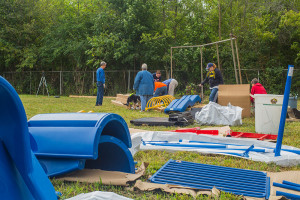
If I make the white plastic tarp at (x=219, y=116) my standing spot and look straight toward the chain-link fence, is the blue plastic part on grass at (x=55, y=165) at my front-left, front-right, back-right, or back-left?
back-left

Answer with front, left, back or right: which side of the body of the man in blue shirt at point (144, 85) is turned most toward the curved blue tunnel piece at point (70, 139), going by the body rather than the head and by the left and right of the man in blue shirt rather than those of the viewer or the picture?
back

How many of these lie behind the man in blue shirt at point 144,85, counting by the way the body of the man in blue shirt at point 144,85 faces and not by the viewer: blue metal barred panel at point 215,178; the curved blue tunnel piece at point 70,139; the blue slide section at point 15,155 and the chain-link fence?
3

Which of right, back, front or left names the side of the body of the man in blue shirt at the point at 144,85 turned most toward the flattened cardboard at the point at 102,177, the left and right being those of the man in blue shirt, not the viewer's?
back

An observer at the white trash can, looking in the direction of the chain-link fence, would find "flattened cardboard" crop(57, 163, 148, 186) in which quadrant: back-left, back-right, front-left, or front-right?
back-left

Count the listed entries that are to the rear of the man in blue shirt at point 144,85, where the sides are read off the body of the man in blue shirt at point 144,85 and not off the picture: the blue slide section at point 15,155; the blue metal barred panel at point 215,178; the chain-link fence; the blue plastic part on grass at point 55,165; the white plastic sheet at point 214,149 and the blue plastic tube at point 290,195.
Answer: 5

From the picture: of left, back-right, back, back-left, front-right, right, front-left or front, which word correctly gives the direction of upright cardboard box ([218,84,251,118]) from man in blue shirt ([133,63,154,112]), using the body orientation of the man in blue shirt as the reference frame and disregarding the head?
back-right

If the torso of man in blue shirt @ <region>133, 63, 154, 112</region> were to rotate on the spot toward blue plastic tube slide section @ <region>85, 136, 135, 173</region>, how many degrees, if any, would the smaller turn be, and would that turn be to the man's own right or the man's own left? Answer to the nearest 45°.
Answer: approximately 180°

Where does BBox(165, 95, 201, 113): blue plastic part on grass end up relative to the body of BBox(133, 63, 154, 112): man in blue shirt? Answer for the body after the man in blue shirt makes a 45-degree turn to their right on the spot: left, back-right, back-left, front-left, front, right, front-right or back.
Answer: right

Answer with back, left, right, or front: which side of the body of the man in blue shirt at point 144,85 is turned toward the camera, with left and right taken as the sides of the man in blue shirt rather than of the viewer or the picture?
back

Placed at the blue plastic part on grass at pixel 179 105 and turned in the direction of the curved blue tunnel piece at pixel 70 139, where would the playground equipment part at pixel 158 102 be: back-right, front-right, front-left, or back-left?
back-right

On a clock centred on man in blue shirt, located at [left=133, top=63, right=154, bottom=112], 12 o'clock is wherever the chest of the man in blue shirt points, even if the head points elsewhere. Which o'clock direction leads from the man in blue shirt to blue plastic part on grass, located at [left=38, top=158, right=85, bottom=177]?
The blue plastic part on grass is roughly at 6 o'clock from the man in blue shirt.
